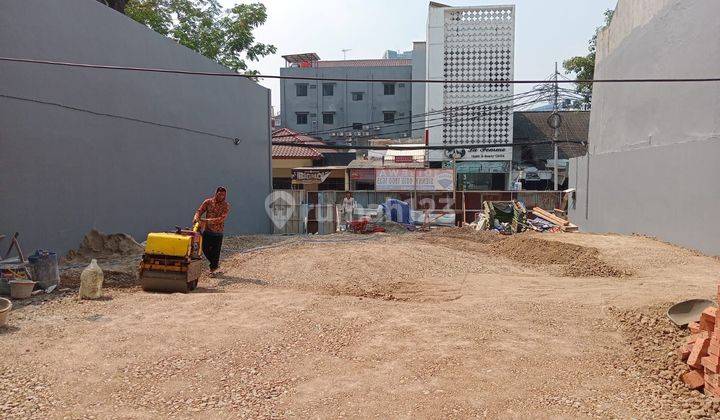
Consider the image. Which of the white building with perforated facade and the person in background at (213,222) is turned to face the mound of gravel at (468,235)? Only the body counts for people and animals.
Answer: the white building with perforated facade

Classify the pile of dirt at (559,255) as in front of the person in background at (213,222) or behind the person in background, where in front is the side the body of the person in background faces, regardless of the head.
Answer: behind

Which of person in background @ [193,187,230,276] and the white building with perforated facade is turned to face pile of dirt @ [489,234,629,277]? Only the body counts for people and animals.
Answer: the white building with perforated facade

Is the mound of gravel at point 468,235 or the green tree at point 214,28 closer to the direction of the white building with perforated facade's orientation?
the mound of gravel

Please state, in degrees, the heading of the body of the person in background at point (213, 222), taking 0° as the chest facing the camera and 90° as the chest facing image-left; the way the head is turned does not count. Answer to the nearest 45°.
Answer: approximately 45°

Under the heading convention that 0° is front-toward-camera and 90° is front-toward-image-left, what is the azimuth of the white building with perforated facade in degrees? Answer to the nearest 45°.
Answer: approximately 0°

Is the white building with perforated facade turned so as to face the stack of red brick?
yes
